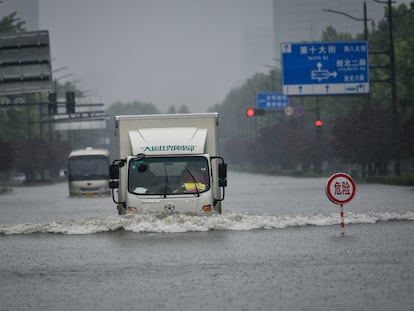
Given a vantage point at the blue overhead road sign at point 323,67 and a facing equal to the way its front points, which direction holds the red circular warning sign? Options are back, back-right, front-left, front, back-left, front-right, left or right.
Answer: front

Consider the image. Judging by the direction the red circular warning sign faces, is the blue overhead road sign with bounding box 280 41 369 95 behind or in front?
behind

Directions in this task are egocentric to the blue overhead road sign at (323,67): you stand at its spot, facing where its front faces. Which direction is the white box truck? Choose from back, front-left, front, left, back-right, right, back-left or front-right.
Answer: front

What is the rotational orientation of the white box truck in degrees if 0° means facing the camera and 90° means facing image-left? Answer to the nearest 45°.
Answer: approximately 0°

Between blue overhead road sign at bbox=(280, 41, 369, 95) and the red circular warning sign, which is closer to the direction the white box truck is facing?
the red circular warning sign

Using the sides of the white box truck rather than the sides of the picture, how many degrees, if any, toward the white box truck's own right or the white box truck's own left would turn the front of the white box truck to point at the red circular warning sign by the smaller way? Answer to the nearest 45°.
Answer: approximately 45° to the white box truck's own left

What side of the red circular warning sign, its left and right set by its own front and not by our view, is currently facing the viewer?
front

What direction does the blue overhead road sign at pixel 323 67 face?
toward the camera
